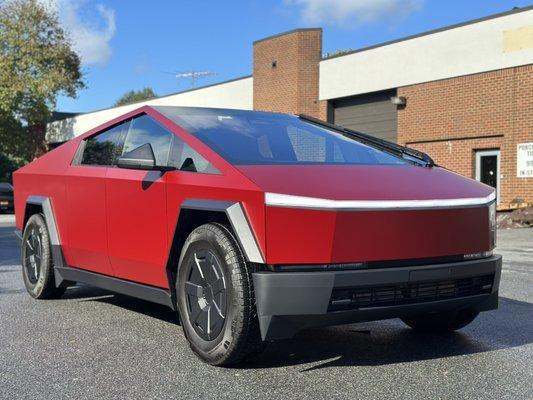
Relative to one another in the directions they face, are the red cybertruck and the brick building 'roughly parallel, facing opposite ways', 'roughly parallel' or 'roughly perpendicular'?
roughly perpendicular

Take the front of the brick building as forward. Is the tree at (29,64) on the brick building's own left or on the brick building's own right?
on the brick building's own right

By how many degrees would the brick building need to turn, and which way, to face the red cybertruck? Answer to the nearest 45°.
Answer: approximately 45° to its left

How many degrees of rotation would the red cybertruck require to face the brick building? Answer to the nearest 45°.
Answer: approximately 135° to its left

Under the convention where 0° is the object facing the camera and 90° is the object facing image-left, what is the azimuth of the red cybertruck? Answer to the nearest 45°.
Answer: approximately 315°

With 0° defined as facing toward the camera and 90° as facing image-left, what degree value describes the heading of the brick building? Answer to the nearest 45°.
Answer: approximately 45°

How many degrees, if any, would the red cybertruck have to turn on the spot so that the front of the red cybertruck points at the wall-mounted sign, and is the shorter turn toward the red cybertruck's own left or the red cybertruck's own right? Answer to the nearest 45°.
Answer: approximately 90° to the red cybertruck's own left
